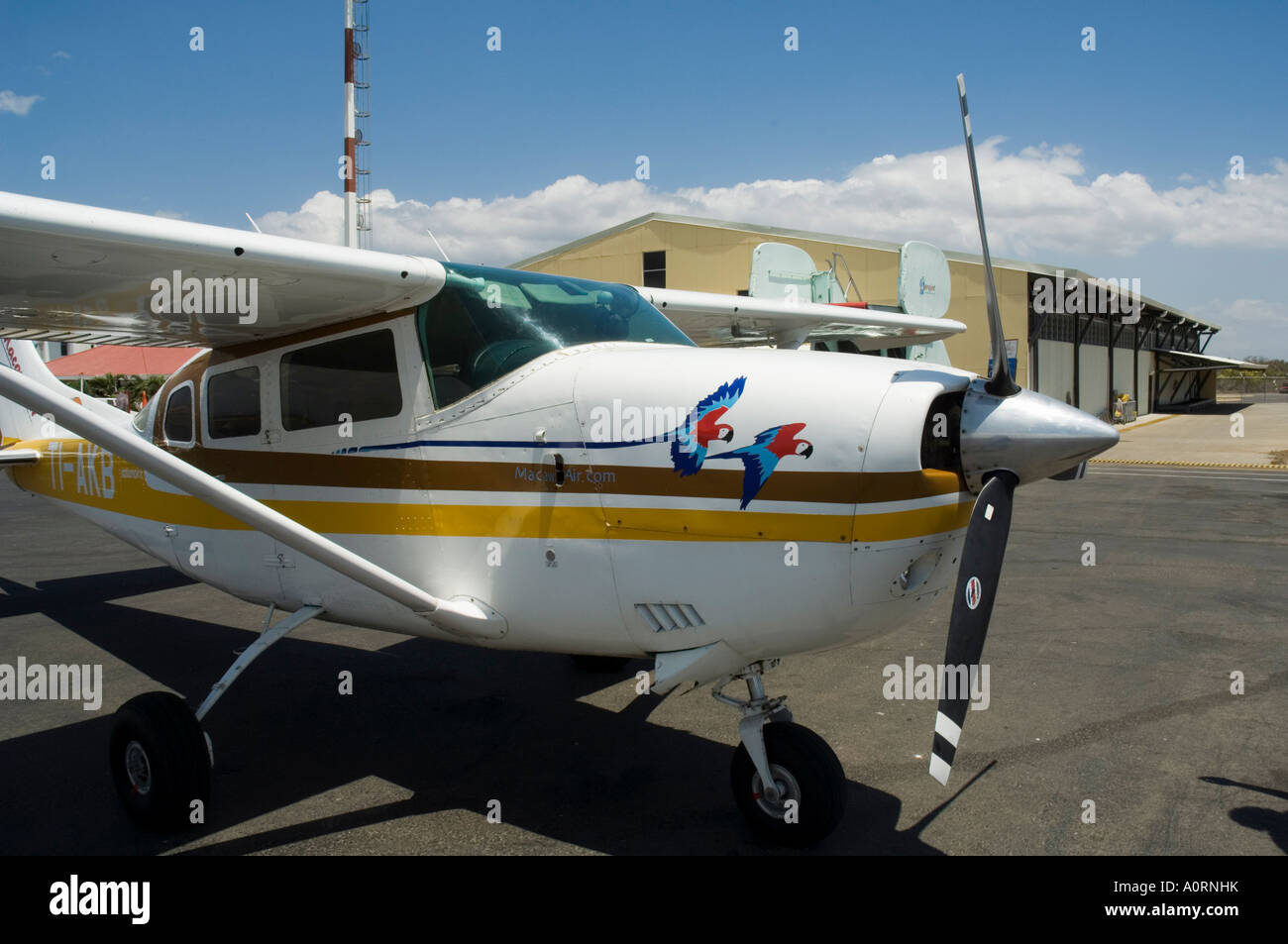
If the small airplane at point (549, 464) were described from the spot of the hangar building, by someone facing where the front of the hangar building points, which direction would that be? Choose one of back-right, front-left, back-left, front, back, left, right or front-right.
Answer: front-right

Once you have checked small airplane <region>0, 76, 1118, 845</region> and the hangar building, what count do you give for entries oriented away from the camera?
0

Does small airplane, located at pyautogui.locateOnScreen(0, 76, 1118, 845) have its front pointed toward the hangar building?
no

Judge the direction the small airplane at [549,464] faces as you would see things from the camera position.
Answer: facing the viewer and to the right of the viewer
